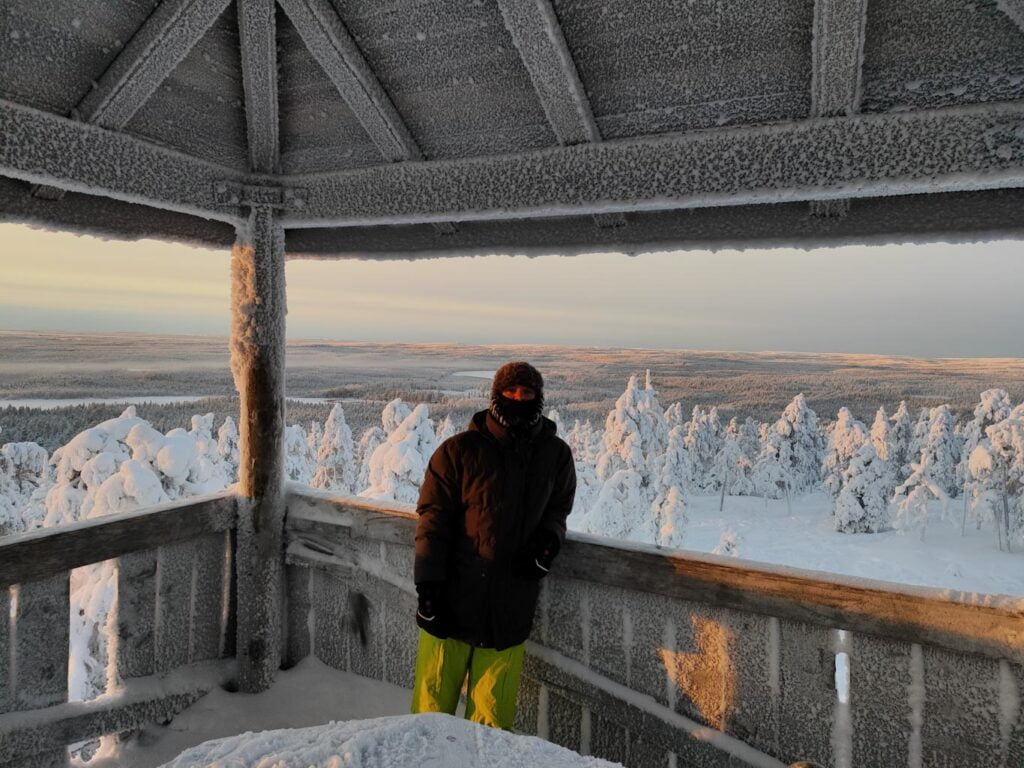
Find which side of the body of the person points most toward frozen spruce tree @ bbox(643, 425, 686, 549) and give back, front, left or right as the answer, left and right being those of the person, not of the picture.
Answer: back

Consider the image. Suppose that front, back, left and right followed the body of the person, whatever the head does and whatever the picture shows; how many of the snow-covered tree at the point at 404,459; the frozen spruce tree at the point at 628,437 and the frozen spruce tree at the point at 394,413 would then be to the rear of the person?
3

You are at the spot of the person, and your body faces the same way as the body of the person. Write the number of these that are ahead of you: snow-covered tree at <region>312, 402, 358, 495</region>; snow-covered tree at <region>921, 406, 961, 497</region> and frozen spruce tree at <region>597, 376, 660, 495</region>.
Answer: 0

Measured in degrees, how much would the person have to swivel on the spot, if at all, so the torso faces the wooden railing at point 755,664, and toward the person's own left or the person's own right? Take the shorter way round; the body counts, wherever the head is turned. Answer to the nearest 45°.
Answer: approximately 90° to the person's own left

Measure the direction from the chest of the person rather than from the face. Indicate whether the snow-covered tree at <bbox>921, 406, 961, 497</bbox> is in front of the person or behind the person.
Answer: behind

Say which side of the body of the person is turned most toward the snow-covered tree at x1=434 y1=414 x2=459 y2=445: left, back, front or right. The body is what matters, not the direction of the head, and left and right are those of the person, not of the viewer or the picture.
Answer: back

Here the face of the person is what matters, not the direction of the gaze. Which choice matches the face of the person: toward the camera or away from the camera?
toward the camera

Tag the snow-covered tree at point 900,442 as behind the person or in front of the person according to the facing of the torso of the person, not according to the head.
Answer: behind

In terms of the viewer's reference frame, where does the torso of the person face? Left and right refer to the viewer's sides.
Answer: facing the viewer

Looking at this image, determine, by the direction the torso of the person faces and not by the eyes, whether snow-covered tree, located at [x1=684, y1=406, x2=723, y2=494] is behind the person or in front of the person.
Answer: behind

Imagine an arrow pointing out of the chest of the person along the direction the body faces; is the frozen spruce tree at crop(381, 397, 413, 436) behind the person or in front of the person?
behind

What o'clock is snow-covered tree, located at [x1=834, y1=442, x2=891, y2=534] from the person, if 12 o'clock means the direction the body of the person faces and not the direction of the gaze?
The snow-covered tree is roughly at 7 o'clock from the person.

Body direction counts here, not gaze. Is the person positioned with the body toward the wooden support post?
no

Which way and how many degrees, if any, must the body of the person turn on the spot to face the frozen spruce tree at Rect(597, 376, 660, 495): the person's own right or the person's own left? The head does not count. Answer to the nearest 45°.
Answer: approximately 180°

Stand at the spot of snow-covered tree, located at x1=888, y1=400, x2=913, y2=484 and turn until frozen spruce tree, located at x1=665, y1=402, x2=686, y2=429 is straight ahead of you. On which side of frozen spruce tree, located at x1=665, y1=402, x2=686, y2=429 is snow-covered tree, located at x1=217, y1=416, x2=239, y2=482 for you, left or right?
left

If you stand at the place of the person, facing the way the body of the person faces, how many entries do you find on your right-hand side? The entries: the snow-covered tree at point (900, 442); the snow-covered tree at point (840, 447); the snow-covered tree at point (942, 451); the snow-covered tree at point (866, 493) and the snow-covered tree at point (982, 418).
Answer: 0

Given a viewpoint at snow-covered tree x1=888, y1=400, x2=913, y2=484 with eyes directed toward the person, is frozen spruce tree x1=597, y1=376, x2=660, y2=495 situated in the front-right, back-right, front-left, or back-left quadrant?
front-right
